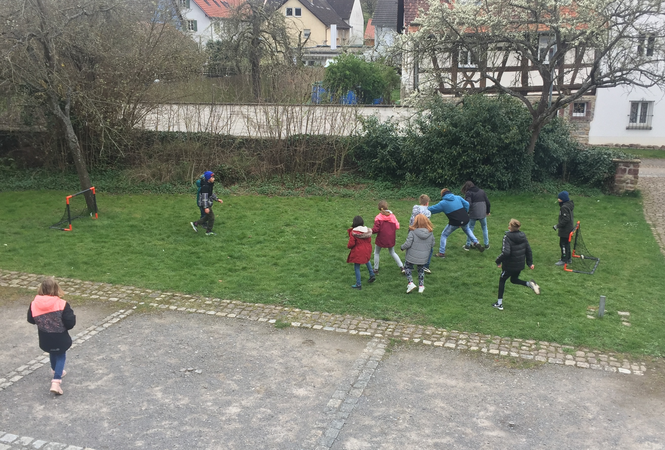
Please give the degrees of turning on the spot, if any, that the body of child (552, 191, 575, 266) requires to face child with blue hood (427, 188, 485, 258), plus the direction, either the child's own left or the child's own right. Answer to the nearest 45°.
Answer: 0° — they already face them

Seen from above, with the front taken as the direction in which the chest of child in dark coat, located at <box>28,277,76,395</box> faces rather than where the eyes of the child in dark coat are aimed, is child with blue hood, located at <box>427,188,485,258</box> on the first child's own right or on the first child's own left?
on the first child's own right

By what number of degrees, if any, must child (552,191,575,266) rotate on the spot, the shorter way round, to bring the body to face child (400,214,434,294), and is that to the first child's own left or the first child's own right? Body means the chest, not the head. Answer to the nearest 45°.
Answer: approximately 45° to the first child's own left

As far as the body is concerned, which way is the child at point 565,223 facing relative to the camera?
to the viewer's left

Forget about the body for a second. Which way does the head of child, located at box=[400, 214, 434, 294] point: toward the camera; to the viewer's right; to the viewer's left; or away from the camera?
away from the camera

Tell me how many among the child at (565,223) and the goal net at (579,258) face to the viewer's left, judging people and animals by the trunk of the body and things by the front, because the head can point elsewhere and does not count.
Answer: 2

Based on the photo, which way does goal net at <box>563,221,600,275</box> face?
to the viewer's left

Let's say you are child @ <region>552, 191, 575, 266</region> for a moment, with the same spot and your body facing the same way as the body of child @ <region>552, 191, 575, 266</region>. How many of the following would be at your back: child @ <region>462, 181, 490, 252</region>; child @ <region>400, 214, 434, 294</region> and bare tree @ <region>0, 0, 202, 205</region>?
0

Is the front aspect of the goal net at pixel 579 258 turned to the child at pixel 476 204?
yes

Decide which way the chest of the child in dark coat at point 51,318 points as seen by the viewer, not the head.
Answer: away from the camera

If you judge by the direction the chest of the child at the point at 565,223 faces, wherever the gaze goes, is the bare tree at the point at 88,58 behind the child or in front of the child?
in front

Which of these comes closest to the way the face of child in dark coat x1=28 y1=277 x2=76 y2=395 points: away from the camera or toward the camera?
away from the camera

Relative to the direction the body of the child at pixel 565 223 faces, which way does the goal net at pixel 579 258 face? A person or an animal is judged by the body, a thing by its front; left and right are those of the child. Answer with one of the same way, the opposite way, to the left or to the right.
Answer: the same way
